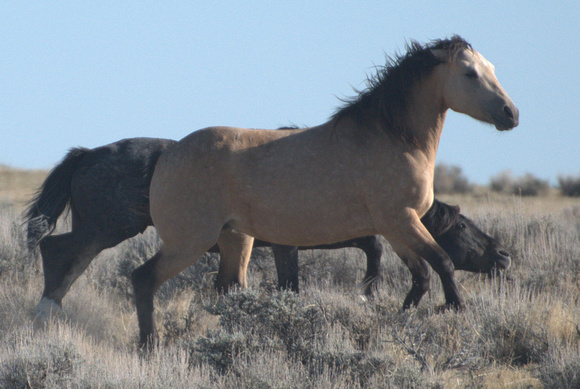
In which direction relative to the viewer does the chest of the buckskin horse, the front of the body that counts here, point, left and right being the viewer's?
facing to the right of the viewer

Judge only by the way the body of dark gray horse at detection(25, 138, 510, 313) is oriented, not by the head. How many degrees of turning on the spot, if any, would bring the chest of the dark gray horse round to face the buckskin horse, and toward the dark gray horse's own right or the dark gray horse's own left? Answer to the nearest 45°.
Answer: approximately 45° to the dark gray horse's own right

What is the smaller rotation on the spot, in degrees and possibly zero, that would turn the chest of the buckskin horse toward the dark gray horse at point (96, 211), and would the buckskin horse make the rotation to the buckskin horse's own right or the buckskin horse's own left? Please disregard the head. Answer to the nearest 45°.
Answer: approximately 135° to the buckskin horse's own left

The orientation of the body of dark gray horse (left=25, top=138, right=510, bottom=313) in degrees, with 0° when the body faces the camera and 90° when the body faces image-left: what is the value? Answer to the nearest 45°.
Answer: approximately 270°

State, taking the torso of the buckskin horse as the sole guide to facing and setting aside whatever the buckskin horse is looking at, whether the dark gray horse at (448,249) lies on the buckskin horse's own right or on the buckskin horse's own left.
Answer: on the buckskin horse's own left

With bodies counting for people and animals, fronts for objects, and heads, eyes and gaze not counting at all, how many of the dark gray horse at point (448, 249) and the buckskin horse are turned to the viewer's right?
2

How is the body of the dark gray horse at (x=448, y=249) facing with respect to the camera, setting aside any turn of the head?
to the viewer's right
